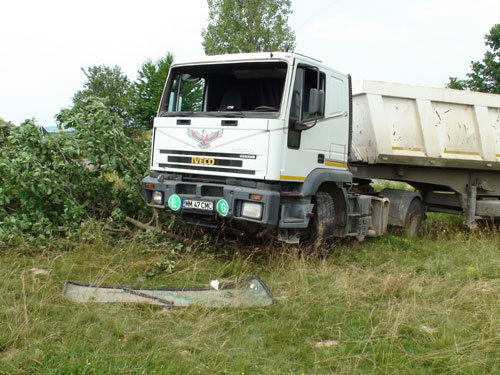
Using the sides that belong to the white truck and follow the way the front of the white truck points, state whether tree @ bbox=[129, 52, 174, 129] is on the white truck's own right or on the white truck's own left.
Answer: on the white truck's own right

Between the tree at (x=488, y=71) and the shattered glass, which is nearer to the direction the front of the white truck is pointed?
the shattered glass

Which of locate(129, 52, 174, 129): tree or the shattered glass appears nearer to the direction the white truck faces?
the shattered glass

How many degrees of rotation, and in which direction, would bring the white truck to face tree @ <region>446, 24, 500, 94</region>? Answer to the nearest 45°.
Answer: approximately 135° to its right

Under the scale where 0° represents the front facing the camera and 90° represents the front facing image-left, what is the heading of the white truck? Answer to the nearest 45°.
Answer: approximately 45°

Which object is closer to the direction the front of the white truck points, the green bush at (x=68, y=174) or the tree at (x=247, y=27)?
the green bush

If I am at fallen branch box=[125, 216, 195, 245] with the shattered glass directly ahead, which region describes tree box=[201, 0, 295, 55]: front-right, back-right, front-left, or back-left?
back-left

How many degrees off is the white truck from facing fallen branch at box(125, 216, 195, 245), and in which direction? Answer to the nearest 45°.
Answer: approximately 45° to its right

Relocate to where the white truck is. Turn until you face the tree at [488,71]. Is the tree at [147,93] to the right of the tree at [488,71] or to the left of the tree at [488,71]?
left

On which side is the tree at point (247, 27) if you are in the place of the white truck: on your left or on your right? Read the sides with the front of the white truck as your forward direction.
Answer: on your right

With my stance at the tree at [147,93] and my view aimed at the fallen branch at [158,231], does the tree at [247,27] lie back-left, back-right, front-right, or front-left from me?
back-left
